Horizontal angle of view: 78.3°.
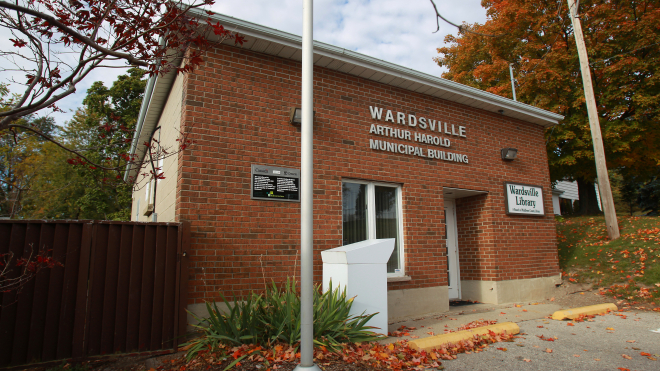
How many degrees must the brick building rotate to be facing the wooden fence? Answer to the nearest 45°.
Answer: approximately 90° to its right

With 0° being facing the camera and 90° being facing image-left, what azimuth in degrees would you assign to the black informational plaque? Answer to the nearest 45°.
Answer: approximately 315°

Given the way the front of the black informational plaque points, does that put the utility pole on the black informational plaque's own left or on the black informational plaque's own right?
on the black informational plaque's own left

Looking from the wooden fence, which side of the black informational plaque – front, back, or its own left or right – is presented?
right

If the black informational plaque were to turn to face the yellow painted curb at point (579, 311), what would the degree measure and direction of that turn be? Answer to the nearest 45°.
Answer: approximately 45° to its left

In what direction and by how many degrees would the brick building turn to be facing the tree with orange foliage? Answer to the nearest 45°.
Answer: approximately 90° to its left

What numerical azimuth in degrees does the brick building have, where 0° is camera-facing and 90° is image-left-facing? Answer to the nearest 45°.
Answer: approximately 315°

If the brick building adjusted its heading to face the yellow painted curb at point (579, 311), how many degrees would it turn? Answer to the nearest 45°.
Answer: approximately 45° to its left
